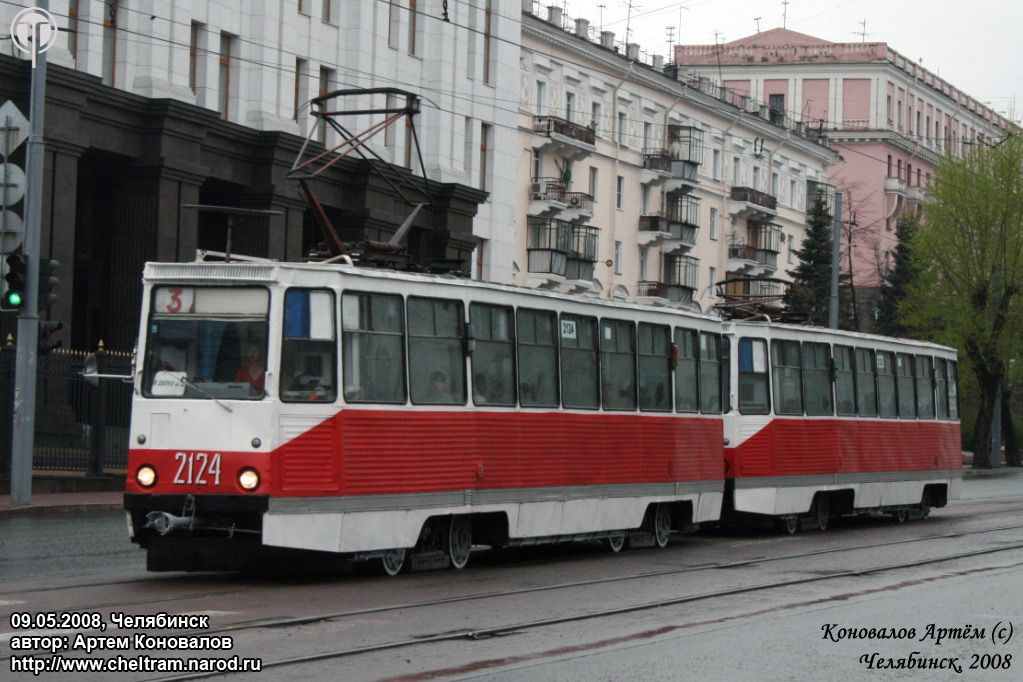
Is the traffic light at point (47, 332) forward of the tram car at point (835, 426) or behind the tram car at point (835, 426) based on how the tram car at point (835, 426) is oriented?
forward

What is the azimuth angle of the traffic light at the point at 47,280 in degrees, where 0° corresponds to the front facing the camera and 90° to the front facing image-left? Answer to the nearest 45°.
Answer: approximately 270°

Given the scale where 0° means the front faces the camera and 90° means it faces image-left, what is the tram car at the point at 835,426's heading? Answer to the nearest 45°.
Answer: approximately 45°

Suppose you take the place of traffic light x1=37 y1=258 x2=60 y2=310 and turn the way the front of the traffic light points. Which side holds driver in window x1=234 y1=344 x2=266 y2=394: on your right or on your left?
on your right

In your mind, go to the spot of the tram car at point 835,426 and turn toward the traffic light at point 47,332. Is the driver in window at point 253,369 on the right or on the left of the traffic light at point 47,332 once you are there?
left

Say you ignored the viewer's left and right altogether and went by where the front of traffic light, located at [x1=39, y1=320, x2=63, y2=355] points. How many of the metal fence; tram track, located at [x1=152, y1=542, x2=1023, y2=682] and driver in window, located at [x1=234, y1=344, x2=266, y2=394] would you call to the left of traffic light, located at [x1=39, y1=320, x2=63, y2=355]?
1

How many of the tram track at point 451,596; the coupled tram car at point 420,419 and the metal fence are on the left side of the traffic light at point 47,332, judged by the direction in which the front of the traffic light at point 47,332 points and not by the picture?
1

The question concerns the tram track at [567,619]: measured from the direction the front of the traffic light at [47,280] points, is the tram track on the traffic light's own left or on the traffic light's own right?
on the traffic light's own right
